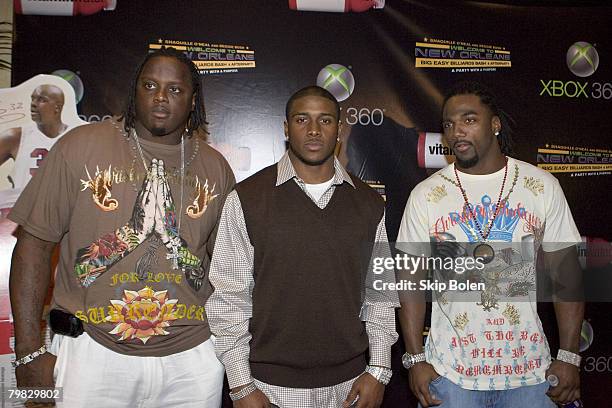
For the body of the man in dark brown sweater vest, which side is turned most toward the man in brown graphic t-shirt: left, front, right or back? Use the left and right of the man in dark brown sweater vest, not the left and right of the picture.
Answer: right

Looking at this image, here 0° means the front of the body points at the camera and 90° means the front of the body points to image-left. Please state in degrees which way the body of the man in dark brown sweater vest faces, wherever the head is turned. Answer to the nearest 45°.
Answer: approximately 0°

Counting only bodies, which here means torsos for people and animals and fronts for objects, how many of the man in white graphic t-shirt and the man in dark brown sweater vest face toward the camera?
2

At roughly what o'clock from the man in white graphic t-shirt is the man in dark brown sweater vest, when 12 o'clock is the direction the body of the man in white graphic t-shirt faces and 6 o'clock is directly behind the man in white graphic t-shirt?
The man in dark brown sweater vest is roughly at 2 o'clock from the man in white graphic t-shirt.

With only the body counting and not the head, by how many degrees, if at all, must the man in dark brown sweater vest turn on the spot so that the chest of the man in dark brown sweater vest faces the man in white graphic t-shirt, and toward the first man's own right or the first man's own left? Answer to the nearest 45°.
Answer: approximately 90° to the first man's own left
